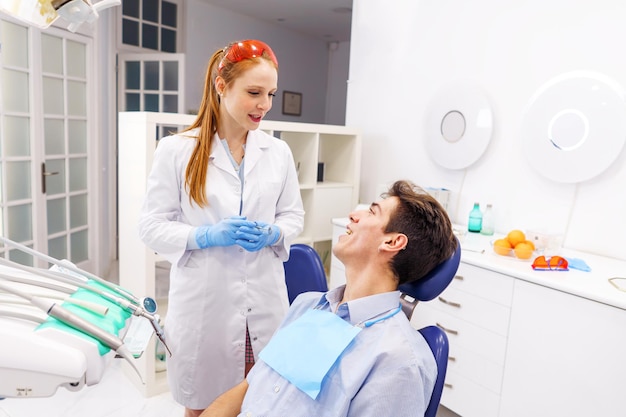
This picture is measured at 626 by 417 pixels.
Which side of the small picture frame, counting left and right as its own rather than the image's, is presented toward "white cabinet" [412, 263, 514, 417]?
front

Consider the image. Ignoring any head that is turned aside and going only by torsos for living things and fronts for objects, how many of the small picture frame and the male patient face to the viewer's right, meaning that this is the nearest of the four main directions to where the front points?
0

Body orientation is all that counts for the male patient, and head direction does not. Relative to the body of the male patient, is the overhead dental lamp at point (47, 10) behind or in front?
in front

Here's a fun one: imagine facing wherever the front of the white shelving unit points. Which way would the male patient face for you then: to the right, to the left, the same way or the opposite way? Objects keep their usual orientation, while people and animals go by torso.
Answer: to the right

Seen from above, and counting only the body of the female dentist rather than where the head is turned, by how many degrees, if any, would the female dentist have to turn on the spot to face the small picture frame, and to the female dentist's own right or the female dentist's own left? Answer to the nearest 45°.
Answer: approximately 135° to the female dentist's own left

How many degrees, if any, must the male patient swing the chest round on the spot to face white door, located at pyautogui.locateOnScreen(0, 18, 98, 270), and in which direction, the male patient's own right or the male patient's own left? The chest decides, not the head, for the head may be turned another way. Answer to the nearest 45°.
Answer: approximately 90° to the male patient's own right

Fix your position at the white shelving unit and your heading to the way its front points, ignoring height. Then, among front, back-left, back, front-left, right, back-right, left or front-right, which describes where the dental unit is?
front-right

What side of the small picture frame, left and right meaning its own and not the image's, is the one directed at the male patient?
front

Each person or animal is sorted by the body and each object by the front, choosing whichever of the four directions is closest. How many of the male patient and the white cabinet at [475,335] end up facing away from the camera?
0

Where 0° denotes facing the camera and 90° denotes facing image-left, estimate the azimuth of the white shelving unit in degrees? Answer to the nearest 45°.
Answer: approximately 315°

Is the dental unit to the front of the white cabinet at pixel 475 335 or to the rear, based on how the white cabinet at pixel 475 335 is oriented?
to the front

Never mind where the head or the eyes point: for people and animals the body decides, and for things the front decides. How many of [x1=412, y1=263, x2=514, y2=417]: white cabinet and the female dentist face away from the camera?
0

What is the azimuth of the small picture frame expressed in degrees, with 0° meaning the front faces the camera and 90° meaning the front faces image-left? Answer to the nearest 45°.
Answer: approximately 0°

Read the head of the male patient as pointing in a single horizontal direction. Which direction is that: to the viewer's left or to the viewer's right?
to the viewer's left
